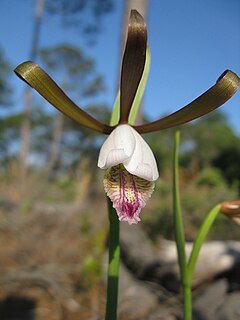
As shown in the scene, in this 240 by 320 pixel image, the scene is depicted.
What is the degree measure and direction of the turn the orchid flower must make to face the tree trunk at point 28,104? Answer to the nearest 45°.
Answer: approximately 180°

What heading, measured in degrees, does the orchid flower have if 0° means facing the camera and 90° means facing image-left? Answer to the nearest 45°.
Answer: approximately 0°
